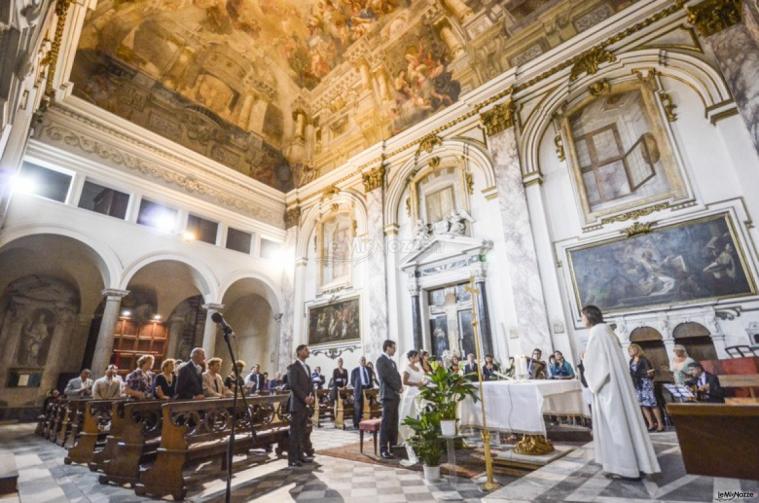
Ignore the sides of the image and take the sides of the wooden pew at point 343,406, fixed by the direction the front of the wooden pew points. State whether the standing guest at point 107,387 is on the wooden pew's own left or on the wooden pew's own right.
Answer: on the wooden pew's own right

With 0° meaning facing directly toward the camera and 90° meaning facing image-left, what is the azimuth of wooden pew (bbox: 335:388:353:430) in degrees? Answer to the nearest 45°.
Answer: approximately 315°

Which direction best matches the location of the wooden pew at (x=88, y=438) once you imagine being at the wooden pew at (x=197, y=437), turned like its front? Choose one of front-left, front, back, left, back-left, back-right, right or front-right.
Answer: back

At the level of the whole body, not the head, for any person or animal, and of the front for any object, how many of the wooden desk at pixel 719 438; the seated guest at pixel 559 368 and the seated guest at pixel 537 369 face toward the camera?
2

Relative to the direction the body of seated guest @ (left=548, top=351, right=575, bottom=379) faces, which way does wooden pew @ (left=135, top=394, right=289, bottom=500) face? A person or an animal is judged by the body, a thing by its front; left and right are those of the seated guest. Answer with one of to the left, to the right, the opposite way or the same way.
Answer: to the left

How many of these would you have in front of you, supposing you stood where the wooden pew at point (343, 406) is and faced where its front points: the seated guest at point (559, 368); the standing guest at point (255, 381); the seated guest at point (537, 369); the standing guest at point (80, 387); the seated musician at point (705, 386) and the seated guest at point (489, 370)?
4

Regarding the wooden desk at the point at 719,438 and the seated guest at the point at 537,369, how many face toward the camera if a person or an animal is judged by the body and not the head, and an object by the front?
1

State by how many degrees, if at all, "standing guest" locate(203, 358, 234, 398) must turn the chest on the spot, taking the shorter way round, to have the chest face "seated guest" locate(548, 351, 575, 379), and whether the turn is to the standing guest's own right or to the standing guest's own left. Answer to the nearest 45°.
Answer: approximately 45° to the standing guest's own left
